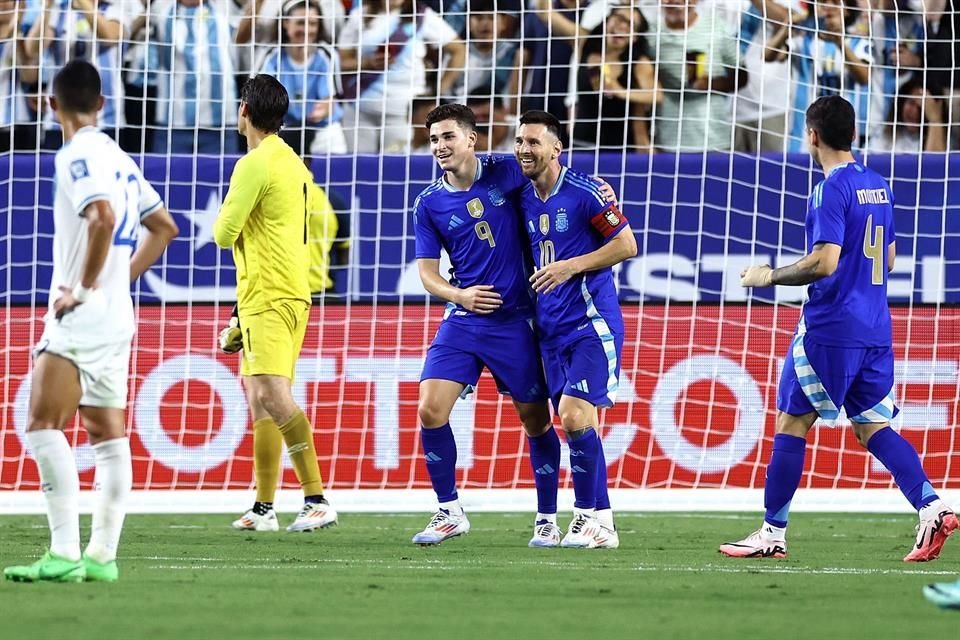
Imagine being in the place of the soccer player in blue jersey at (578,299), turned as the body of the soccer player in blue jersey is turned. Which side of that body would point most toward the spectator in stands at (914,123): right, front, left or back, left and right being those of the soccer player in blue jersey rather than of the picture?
back

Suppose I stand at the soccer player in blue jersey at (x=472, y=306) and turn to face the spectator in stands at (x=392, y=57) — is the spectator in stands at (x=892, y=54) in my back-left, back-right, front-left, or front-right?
front-right

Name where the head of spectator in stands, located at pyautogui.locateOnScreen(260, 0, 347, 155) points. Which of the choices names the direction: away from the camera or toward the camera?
toward the camera

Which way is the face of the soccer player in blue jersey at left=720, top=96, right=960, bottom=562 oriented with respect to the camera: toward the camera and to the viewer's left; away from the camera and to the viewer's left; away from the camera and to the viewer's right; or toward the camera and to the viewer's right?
away from the camera and to the viewer's left

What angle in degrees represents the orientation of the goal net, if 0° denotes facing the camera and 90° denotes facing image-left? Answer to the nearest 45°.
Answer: approximately 0°

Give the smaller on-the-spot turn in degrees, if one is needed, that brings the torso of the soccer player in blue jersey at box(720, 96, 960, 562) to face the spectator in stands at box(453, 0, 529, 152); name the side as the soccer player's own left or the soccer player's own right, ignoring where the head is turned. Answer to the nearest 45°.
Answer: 0° — they already face them

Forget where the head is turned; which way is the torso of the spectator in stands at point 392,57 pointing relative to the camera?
toward the camera

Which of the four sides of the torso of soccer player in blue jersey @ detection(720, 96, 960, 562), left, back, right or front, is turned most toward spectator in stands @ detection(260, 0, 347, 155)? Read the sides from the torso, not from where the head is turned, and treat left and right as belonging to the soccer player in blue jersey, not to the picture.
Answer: front

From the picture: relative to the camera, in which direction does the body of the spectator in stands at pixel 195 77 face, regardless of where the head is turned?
toward the camera

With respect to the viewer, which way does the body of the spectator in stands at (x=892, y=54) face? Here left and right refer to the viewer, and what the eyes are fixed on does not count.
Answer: facing the viewer

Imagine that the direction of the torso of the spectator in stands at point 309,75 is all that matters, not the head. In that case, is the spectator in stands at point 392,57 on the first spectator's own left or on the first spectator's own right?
on the first spectator's own left

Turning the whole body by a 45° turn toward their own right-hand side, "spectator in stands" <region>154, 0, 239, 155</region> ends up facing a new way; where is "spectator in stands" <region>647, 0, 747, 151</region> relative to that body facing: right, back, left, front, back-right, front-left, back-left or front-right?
back-left

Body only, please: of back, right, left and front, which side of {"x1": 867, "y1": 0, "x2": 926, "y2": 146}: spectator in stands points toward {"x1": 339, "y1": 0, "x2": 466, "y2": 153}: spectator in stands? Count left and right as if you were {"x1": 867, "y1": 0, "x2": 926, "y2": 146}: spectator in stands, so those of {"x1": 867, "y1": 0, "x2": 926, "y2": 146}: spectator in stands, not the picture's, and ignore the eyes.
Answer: right

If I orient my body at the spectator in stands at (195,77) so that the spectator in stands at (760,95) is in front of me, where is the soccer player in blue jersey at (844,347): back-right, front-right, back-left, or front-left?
front-right

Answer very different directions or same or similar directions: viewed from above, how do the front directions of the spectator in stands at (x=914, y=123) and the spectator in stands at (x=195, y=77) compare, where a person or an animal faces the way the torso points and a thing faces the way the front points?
same or similar directions

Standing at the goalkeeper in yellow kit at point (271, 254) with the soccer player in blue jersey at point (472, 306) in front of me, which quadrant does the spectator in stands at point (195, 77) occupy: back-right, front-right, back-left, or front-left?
back-left

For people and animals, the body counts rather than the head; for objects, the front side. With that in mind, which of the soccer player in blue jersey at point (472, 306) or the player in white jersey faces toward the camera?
the soccer player in blue jersey
